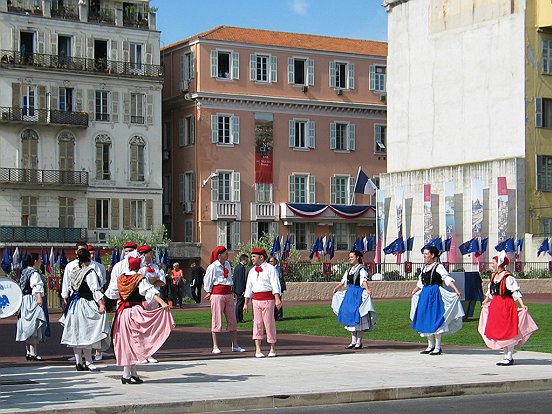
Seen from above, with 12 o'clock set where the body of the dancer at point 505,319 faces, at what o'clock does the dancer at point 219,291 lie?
the dancer at point 219,291 is roughly at 2 o'clock from the dancer at point 505,319.

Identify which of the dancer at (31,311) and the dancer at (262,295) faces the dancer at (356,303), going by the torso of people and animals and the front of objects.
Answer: the dancer at (31,311)

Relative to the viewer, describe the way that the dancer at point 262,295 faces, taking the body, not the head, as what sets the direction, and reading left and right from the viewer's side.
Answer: facing the viewer and to the left of the viewer

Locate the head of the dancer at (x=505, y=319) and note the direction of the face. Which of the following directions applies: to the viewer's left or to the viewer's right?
to the viewer's left

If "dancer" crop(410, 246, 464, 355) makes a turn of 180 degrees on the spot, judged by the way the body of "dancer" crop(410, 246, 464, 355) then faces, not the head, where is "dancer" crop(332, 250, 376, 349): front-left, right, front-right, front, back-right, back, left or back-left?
left

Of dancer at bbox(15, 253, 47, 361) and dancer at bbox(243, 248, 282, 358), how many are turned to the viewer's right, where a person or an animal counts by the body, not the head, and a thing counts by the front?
1

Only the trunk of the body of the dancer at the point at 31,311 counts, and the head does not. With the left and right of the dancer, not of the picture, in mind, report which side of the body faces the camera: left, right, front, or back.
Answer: right

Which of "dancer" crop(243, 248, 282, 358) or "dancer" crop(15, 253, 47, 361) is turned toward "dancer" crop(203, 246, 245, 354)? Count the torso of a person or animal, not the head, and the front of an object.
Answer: "dancer" crop(15, 253, 47, 361)

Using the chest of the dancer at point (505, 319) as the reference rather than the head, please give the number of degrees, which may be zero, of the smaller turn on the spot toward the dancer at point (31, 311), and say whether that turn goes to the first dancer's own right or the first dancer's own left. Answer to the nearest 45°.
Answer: approximately 45° to the first dancer's own right

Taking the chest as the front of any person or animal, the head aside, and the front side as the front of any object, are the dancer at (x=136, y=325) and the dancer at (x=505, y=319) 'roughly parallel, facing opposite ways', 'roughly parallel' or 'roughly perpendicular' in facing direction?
roughly parallel, facing opposite ways
